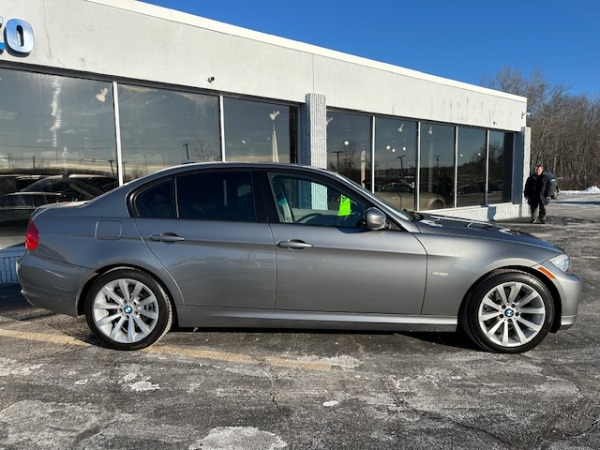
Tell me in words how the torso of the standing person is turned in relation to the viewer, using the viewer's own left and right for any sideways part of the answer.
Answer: facing the viewer

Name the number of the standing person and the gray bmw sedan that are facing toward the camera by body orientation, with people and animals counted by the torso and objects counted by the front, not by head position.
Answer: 1

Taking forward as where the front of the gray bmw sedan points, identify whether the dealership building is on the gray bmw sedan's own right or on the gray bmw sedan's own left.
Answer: on the gray bmw sedan's own left

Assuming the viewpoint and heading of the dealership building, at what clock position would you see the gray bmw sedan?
The gray bmw sedan is roughly at 1 o'clock from the dealership building.

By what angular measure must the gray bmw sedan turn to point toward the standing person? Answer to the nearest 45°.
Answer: approximately 45° to its left

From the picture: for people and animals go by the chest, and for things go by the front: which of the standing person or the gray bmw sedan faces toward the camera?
the standing person

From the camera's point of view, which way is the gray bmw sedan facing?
to the viewer's right

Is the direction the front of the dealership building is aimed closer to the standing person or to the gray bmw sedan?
the gray bmw sedan
